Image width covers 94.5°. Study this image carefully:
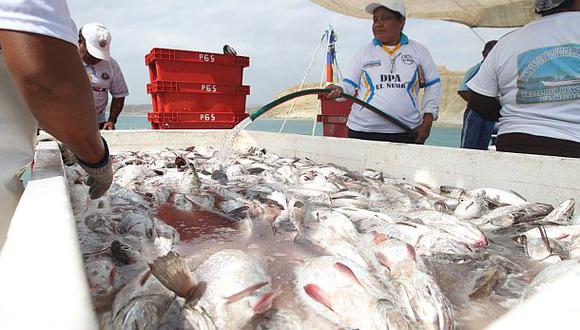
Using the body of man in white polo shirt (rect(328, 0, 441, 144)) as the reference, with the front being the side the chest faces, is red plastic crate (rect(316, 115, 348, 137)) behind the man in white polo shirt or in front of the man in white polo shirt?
behind

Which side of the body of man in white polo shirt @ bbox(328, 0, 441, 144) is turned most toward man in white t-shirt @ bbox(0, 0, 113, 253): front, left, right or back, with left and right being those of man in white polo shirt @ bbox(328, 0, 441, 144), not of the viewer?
front

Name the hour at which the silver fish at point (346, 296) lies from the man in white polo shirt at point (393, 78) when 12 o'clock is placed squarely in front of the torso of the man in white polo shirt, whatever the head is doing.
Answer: The silver fish is roughly at 12 o'clock from the man in white polo shirt.

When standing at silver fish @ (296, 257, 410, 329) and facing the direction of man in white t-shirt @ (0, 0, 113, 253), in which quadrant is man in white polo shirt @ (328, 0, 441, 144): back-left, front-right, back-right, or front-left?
back-right

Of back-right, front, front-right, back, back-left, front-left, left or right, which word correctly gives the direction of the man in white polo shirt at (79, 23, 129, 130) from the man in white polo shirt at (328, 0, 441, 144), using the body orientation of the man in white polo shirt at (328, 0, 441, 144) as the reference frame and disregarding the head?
right

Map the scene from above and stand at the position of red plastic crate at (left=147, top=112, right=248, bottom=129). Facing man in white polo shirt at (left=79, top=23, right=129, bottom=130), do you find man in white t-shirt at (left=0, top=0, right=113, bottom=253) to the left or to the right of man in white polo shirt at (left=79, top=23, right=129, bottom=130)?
left

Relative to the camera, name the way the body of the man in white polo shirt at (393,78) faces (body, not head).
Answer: toward the camera

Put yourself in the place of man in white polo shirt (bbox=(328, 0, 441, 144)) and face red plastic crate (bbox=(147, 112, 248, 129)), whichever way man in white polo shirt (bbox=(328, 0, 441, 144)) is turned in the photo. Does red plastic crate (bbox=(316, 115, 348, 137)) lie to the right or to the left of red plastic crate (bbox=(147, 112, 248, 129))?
right

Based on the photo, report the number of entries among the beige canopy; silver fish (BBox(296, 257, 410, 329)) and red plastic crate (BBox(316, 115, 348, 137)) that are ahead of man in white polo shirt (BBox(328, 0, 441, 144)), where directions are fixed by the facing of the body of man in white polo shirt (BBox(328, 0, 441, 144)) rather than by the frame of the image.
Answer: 1
